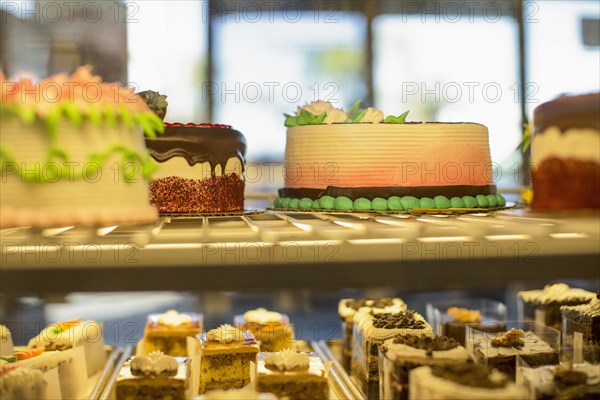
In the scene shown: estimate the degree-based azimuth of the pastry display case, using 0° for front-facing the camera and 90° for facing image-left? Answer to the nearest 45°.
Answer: approximately 0°
